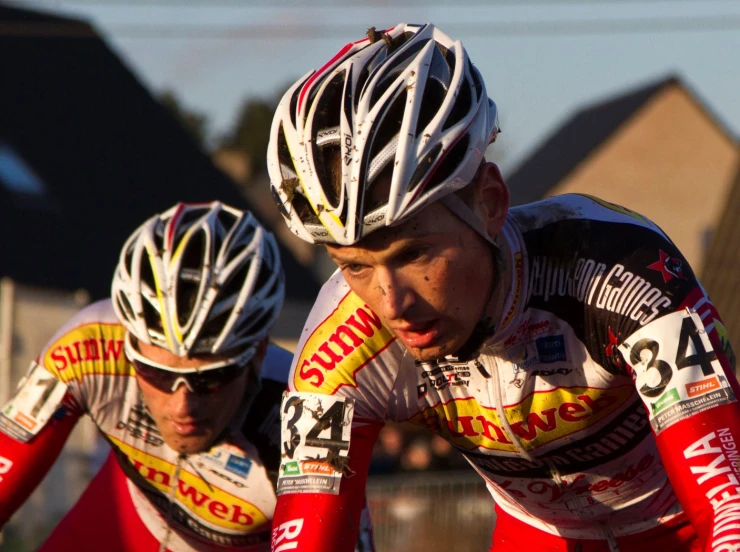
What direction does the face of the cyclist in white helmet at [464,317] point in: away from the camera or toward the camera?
toward the camera

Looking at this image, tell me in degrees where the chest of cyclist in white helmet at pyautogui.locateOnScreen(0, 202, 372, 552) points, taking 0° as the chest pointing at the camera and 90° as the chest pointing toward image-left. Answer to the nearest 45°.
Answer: approximately 0°

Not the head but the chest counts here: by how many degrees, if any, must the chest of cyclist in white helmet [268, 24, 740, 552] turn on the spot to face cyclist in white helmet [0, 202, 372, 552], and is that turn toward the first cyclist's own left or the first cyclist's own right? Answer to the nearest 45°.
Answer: approximately 90° to the first cyclist's own right

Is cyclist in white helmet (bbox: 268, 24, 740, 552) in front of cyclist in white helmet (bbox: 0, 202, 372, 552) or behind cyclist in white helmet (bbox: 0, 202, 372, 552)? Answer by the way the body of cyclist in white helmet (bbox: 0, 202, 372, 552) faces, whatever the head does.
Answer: in front
